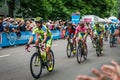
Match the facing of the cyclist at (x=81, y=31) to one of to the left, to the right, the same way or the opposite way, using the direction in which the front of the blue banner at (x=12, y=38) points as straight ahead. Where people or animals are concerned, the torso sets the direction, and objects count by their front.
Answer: to the right

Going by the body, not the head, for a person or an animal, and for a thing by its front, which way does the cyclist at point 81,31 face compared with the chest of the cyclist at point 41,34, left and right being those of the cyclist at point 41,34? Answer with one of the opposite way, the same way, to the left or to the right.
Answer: the same way

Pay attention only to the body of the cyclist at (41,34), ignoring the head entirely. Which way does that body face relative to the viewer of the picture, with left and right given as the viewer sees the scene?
facing the viewer and to the left of the viewer

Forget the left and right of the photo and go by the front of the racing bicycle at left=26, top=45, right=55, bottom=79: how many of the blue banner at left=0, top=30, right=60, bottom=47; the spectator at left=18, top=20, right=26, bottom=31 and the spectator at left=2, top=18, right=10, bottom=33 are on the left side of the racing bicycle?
0

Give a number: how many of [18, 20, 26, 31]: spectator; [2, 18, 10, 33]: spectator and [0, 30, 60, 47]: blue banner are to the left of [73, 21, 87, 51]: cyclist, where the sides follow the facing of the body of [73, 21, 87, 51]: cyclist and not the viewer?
0

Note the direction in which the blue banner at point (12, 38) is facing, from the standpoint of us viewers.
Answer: facing the viewer and to the right of the viewer

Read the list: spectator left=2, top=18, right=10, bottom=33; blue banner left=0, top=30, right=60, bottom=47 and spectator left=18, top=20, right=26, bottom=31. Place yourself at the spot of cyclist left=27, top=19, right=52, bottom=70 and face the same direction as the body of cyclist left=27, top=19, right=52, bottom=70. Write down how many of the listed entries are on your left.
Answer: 0

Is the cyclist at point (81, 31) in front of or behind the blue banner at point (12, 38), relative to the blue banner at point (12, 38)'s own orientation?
in front

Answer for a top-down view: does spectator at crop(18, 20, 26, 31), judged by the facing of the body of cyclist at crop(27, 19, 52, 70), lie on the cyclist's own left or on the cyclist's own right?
on the cyclist's own right

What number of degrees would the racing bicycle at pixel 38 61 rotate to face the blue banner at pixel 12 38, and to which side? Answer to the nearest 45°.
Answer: approximately 135° to its right

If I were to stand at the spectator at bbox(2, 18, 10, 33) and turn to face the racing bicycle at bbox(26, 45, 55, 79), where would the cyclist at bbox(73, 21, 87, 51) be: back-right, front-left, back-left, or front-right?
front-left

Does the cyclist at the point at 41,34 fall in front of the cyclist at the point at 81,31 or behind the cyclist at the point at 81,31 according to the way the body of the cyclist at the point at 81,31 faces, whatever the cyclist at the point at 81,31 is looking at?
in front

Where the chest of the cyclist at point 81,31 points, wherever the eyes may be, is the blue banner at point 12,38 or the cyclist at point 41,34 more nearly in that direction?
the cyclist

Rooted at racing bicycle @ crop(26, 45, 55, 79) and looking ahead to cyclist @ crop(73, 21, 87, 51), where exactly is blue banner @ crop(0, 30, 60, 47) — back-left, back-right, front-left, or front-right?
front-left
